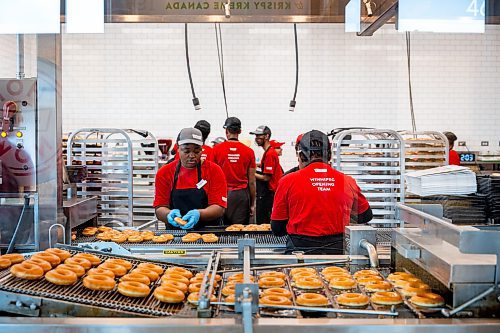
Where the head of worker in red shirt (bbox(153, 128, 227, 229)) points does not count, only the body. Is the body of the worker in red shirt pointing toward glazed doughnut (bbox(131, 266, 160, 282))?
yes

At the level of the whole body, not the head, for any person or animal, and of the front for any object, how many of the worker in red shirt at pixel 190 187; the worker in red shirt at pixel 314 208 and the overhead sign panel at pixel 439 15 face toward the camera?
2

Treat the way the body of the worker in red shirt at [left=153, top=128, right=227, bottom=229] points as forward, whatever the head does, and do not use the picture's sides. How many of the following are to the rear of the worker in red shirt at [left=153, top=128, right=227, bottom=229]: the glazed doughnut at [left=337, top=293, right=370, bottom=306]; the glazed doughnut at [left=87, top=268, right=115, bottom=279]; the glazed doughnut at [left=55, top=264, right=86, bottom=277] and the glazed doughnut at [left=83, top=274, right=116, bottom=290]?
0

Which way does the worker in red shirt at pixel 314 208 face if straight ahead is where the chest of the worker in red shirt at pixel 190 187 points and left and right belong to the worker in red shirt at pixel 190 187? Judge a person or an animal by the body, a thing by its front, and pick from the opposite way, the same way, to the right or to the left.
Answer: the opposite way

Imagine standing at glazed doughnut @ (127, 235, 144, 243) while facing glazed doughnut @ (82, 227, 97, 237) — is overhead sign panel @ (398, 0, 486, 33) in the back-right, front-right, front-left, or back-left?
back-right

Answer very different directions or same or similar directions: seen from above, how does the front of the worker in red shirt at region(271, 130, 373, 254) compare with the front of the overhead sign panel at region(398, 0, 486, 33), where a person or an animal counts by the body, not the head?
very different directions

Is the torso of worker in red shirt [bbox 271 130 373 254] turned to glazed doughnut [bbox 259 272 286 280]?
no

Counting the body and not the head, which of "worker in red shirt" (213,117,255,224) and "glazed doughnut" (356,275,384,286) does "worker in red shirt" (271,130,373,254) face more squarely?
the worker in red shirt

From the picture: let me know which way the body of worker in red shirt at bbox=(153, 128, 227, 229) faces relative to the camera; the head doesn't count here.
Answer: toward the camera

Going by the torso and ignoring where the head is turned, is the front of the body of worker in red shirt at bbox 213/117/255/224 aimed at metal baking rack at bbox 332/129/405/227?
no

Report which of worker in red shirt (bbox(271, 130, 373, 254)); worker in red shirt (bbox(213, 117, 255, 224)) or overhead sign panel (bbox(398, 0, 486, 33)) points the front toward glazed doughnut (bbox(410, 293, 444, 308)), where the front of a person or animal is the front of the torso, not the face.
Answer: the overhead sign panel

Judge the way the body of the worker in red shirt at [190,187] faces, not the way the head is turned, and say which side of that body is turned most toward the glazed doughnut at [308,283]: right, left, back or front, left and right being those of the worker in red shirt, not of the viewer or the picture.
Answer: front

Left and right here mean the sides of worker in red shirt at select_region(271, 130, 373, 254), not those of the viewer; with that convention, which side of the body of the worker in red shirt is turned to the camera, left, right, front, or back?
back

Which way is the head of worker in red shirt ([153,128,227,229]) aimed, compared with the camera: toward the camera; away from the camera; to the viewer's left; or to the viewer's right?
toward the camera

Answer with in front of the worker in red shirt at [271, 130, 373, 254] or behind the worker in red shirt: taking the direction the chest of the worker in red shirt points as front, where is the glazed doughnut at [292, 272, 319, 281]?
behind

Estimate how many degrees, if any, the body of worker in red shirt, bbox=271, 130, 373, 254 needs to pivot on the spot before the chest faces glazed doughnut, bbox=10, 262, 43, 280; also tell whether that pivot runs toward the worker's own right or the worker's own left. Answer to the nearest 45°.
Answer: approximately 135° to the worker's own left

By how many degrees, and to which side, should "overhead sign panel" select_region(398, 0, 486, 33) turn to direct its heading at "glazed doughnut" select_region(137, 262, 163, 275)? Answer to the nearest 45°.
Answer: approximately 45° to its right
